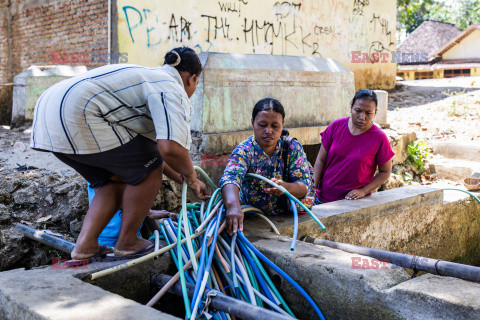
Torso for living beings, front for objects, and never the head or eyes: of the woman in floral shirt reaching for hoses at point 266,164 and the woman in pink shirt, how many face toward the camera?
2

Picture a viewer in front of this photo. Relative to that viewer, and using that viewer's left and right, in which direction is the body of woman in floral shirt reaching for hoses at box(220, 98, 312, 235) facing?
facing the viewer

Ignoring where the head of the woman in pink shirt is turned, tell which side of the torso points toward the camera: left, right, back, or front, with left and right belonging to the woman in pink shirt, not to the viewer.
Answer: front

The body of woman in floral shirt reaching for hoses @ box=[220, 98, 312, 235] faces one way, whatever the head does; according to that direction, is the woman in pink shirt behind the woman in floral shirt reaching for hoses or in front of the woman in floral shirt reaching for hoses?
behind

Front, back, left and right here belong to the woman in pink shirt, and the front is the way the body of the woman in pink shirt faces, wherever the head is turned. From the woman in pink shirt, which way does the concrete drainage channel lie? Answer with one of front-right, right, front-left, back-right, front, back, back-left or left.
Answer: front

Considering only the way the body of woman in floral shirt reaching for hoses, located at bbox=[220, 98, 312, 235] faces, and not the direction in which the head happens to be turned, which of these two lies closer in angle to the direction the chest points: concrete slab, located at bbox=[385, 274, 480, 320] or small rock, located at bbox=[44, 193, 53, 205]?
the concrete slab
